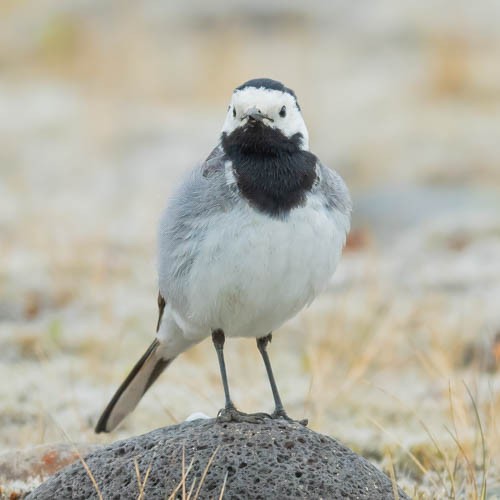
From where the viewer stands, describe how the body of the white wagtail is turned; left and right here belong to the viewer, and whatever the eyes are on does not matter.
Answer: facing the viewer and to the right of the viewer
